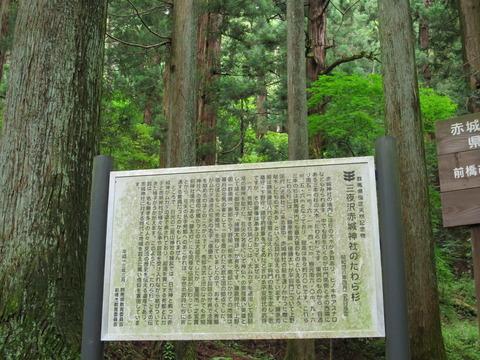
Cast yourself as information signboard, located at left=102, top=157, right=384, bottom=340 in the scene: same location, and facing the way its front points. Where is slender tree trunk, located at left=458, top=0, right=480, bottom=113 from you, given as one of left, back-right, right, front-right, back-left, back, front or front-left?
back-left

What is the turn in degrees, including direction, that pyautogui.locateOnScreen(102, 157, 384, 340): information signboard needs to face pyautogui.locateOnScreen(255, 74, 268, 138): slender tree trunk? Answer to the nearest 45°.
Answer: approximately 180°

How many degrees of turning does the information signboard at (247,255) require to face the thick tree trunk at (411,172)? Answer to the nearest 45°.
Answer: approximately 135° to its left

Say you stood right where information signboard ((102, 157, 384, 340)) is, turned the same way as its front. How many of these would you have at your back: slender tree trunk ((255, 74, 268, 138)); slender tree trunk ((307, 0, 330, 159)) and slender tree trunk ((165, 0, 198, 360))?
3

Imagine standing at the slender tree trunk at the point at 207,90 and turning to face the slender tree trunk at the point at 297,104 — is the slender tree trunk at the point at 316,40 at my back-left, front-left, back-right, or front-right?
front-left

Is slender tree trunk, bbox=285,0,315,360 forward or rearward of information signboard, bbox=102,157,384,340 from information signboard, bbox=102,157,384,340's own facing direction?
rearward

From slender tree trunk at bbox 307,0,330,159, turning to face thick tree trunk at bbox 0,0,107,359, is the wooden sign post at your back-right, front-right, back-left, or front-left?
front-left

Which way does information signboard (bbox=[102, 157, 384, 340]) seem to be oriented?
toward the camera

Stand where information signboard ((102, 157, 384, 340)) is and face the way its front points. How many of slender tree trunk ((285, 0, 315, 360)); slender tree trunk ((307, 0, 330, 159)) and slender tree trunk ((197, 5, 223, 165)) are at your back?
3

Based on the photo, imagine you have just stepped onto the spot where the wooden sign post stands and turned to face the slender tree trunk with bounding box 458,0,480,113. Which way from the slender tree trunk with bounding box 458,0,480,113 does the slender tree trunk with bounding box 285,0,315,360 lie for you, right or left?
left

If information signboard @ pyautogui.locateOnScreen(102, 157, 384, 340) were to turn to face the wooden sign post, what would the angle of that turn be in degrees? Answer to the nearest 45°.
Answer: approximately 135° to its left

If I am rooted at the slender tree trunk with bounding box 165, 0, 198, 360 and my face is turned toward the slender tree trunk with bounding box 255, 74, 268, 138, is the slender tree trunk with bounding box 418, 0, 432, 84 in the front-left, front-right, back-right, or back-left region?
front-right

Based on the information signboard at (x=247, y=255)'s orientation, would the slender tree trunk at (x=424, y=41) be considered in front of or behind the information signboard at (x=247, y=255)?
behind

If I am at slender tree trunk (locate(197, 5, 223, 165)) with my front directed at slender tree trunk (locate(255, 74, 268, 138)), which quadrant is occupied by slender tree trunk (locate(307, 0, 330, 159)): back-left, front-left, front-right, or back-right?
front-right

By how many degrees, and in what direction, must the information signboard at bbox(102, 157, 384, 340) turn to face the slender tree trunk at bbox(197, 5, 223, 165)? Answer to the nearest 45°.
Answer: approximately 180°

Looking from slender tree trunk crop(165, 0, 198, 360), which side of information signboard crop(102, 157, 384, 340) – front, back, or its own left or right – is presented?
back

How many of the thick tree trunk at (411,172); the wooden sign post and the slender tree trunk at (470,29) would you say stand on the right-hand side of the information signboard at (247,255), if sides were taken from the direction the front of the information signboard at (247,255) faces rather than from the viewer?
0
